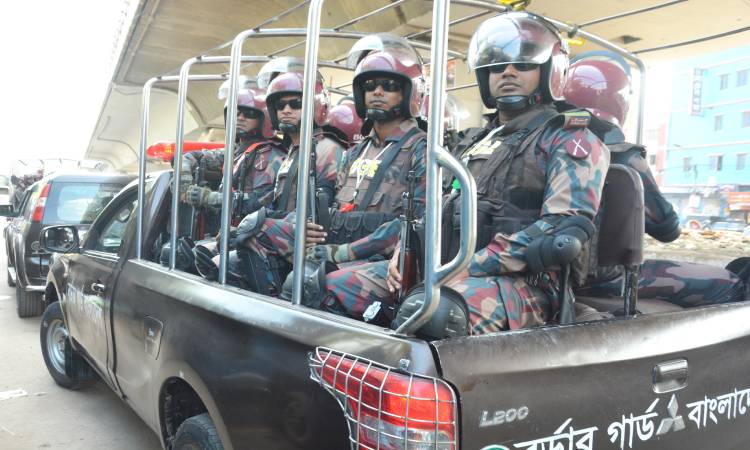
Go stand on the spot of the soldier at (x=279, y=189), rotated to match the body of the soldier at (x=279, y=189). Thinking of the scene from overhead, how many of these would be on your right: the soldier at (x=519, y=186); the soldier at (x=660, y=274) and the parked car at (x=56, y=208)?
1

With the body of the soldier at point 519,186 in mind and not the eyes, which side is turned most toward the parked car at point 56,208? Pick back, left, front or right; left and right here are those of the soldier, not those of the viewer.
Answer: right

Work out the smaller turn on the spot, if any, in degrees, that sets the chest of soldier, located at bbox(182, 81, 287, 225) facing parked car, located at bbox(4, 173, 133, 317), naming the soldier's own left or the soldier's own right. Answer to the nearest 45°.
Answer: approximately 90° to the soldier's own right

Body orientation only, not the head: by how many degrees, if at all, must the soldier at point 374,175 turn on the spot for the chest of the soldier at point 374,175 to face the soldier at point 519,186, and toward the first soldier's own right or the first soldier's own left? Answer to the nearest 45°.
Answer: approximately 90° to the first soldier's own left

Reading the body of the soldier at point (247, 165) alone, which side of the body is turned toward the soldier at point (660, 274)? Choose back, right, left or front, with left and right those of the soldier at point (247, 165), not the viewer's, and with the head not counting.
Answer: left

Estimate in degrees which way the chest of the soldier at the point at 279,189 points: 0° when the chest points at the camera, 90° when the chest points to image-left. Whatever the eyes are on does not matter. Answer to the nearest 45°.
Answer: approximately 45°

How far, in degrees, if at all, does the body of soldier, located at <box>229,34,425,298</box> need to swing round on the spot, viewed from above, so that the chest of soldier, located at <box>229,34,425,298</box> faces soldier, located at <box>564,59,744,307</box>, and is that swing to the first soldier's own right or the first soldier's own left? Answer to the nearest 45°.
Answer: approximately 135° to the first soldier's own left

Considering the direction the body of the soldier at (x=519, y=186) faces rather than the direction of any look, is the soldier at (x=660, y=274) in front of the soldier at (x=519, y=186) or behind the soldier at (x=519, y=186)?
behind

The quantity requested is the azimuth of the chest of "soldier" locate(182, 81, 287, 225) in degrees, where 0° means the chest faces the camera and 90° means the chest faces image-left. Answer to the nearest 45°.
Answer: approximately 45°
